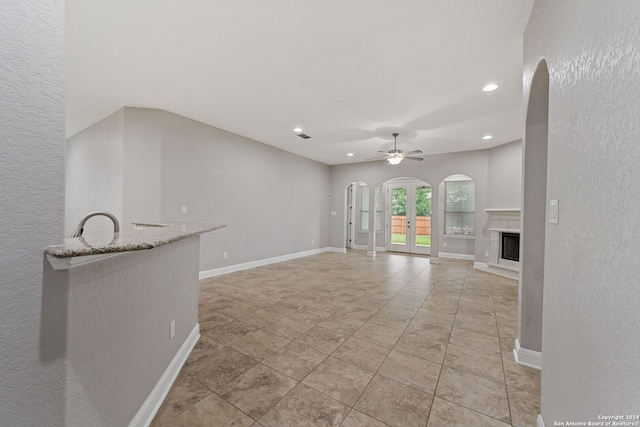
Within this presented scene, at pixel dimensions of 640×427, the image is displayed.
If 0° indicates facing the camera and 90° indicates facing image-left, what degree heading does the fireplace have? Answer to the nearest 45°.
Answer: approximately 45°

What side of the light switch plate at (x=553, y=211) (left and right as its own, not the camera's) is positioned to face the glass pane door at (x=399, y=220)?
right

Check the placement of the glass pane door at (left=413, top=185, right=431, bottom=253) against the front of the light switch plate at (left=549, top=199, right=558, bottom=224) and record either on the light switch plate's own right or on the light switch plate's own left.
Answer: on the light switch plate's own right

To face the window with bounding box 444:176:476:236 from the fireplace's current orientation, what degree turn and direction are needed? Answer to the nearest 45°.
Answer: approximately 90° to its right

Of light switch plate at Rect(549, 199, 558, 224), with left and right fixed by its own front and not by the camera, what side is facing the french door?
right

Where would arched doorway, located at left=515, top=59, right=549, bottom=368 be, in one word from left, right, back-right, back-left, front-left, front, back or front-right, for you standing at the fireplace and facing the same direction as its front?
front-left

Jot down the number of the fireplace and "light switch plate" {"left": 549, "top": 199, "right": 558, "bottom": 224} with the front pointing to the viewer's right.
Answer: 0

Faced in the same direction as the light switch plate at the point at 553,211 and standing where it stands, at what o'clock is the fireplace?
The fireplace is roughly at 4 o'clock from the light switch plate.

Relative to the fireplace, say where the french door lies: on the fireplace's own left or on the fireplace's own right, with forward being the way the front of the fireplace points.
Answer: on the fireplace's own right

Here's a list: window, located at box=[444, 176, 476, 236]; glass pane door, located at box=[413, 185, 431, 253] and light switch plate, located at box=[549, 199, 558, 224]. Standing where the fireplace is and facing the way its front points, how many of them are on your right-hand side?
2

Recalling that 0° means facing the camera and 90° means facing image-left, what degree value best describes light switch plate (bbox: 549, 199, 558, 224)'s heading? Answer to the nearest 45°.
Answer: approximately 45°
